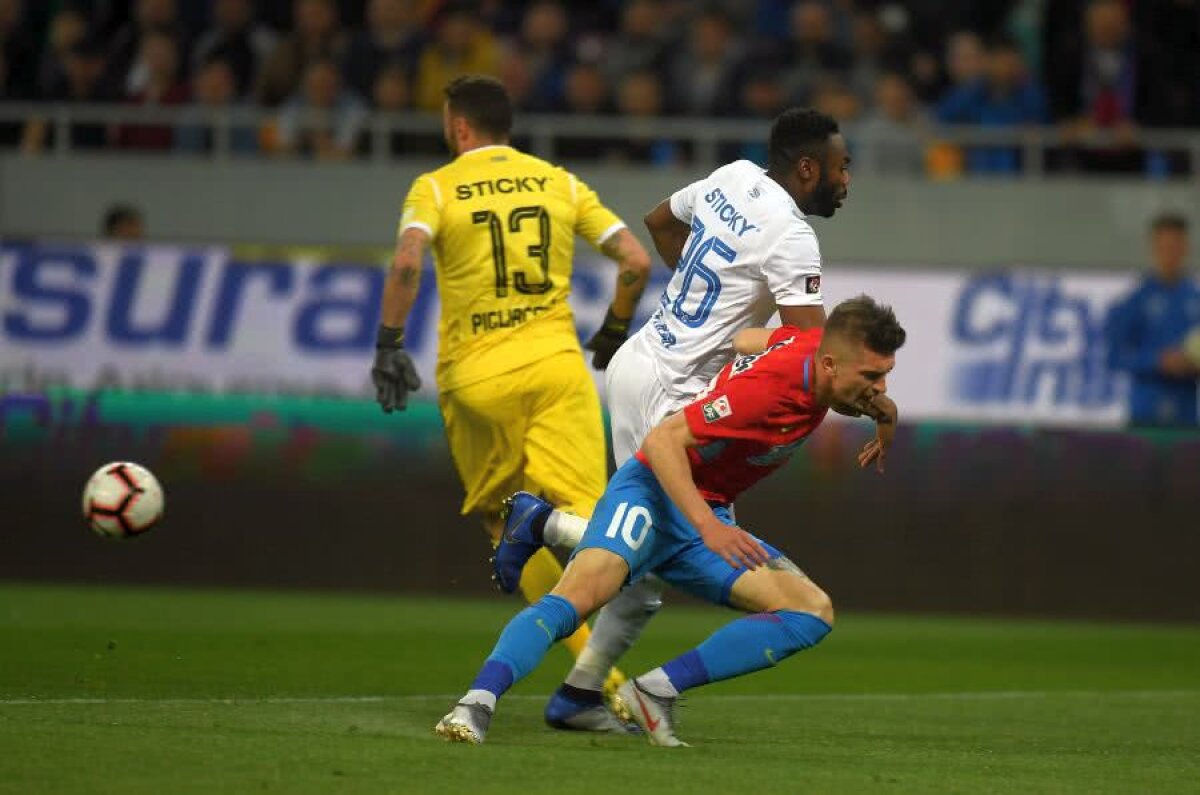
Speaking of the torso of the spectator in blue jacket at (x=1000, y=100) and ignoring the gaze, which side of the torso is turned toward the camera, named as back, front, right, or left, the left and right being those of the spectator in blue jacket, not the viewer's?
front

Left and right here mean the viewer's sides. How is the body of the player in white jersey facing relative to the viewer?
facing away from the viewer and to the right of the viewer

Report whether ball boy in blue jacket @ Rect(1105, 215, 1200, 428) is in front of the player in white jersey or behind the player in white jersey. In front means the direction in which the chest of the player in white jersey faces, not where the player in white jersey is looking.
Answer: in front

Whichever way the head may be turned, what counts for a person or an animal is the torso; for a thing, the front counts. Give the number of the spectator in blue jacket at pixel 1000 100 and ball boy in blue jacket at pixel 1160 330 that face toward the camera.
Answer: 2

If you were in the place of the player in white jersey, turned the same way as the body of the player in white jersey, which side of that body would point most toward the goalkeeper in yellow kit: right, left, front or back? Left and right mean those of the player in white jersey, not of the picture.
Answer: left

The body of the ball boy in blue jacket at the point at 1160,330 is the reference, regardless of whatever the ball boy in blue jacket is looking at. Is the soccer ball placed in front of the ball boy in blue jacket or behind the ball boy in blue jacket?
in front

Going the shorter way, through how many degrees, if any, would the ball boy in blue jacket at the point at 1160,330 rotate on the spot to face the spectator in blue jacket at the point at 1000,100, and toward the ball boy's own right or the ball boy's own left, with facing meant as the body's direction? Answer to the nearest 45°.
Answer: approximately 135° to the ball boy's own right

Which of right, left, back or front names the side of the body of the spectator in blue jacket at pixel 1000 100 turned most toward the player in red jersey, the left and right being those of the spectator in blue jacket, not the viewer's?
front

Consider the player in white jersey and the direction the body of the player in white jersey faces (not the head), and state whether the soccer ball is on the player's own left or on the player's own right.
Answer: on the player's own left

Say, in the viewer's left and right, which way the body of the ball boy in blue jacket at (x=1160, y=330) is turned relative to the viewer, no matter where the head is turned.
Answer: facing the viewer

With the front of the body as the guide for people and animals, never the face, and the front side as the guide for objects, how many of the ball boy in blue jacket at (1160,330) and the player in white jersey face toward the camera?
1
